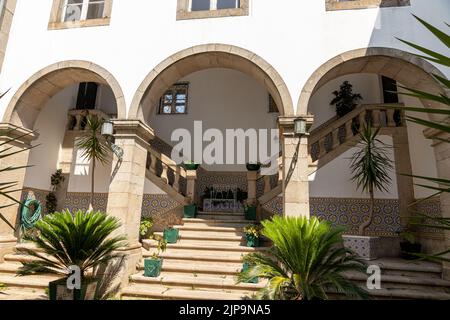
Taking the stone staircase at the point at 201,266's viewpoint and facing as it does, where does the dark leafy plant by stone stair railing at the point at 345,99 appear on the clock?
The dark leafy plant by stone stair railing is roughly at 8 o'clock from the stone staircase.

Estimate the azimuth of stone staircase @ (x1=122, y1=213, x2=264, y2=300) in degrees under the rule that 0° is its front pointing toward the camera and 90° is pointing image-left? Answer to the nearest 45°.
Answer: approximately 0°

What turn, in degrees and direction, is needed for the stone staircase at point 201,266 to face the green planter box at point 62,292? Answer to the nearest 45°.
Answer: approximately 45° to its right

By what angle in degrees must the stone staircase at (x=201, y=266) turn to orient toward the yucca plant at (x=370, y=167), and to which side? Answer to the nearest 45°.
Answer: approximately 90° to its left

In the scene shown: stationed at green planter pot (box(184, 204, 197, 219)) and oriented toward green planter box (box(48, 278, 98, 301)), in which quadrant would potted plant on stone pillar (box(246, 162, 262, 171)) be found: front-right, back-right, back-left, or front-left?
back-left
